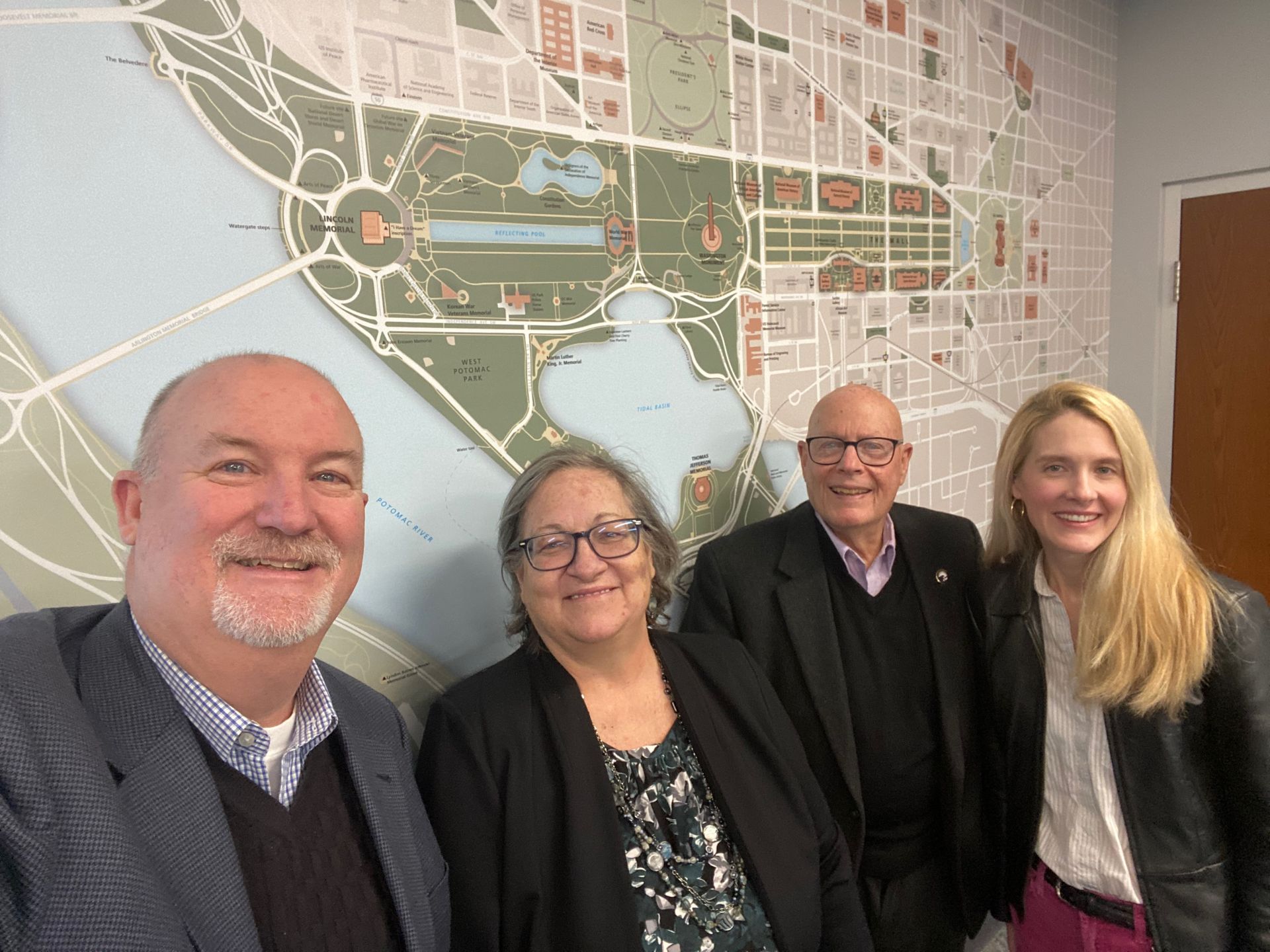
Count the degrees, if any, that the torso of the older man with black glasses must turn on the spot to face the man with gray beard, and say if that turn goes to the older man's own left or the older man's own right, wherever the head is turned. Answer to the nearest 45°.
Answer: approximately 45° to the older man's own right

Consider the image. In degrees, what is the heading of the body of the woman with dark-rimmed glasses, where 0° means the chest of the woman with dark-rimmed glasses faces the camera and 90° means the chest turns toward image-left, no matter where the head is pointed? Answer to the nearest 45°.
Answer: approximately 0°

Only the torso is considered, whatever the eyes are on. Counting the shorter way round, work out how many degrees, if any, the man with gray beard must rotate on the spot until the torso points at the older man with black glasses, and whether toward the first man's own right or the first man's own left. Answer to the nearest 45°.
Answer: approximately 45° to the first man's own left

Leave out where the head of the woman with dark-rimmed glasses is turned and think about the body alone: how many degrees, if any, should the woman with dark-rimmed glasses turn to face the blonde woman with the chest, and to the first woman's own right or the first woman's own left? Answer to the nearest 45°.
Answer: approximately 90° to the first woman's own left

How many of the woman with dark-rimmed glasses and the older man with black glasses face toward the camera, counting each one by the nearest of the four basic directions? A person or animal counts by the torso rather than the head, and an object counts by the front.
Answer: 2

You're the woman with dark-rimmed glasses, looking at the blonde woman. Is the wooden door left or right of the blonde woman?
left

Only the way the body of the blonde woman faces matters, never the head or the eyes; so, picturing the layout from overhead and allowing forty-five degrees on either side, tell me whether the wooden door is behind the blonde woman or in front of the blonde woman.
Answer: behind
